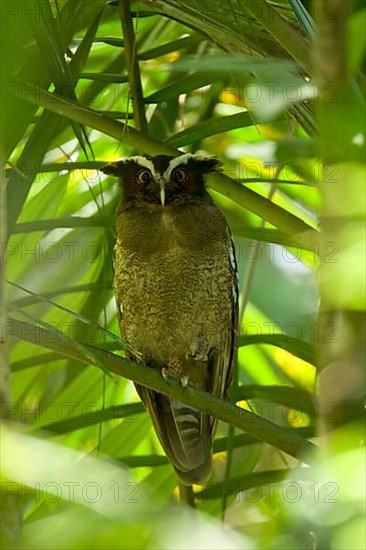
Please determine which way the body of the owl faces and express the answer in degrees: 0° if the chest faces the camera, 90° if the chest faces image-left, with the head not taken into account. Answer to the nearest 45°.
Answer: approximately 0°
